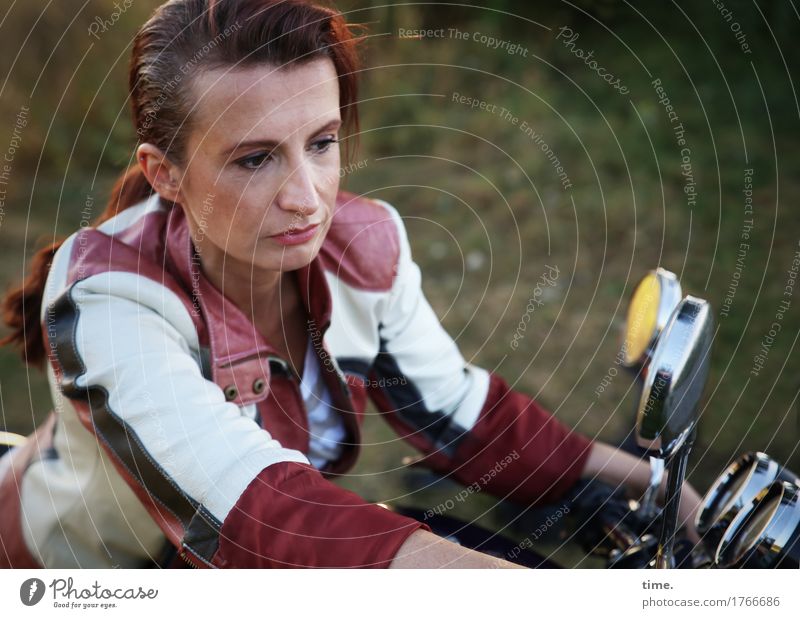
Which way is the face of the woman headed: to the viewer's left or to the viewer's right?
to the viewer's right

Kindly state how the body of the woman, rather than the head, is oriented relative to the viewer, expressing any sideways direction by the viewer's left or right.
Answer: facing the viewer and to the right of the viewer
